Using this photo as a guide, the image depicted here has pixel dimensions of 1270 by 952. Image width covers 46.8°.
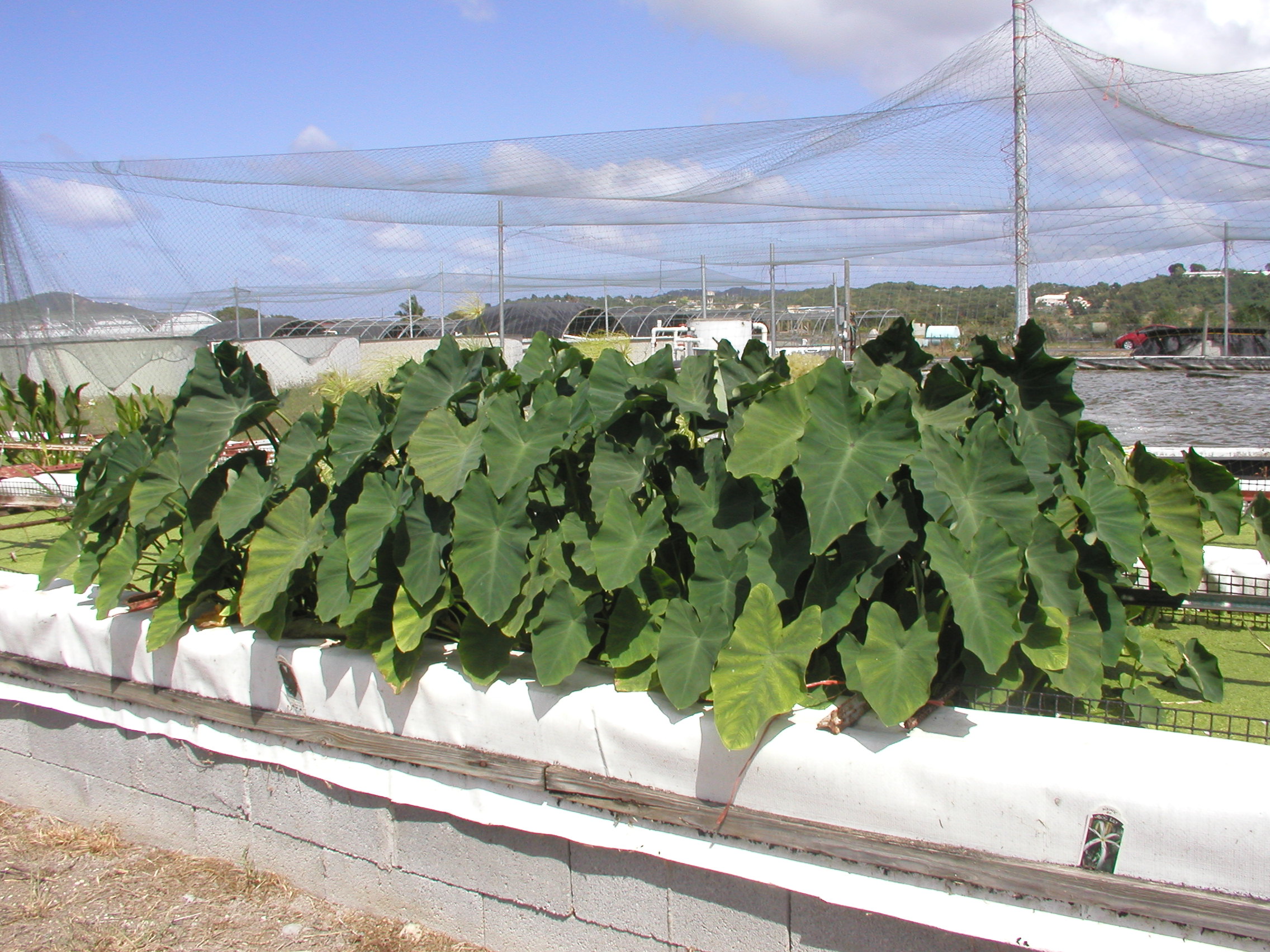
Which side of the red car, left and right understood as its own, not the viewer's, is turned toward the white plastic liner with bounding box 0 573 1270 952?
left

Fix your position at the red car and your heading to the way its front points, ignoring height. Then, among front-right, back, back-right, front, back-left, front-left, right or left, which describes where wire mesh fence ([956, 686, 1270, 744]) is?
left

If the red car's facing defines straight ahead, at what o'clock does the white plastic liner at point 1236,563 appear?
The white plastic liner is roughly at 9 o'clock from the red car.

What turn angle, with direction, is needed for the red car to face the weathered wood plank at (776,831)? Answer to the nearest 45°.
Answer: approximately 90° to its left

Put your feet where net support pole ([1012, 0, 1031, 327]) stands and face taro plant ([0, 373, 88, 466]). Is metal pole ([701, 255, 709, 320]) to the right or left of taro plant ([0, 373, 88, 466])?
right

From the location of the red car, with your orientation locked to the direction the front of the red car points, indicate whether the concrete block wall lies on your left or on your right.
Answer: on your left

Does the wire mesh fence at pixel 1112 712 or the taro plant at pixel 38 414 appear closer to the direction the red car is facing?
the taro plant

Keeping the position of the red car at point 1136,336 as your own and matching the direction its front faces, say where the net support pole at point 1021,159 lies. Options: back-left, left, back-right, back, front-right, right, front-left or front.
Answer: left

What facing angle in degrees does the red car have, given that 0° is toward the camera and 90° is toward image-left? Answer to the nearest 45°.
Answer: approximately 90°

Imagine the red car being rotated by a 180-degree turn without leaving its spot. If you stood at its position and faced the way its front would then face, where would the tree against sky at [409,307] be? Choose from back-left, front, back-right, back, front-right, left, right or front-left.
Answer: back

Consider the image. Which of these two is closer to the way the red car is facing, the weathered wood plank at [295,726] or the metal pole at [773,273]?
the metal pole
